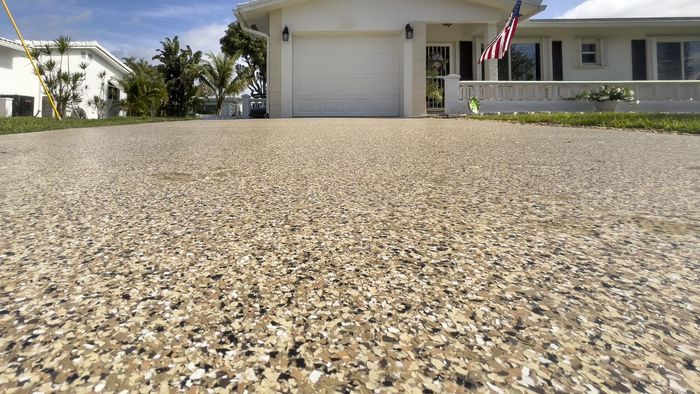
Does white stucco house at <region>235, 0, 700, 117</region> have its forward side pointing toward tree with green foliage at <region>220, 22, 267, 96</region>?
no

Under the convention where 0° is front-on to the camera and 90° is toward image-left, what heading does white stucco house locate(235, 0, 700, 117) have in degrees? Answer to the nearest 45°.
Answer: approximately 0°

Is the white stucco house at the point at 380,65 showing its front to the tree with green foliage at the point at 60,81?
no
